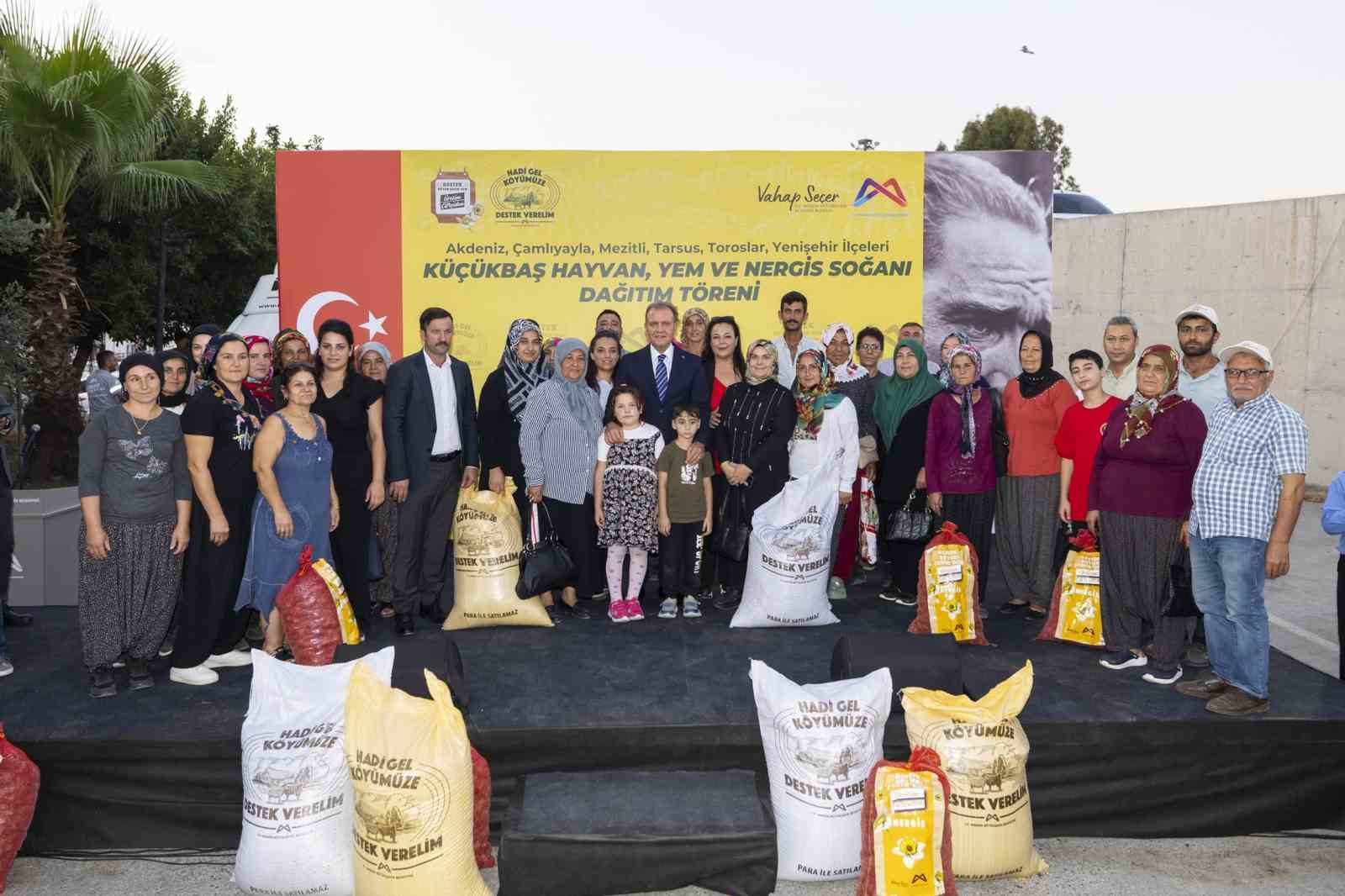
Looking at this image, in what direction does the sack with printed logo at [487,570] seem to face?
toward the camera

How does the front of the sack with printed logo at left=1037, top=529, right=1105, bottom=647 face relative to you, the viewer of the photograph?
facing the viewer

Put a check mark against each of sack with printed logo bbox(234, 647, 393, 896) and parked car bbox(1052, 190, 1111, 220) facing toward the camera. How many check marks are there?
1

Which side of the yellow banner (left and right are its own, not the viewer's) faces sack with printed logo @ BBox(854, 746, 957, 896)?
front

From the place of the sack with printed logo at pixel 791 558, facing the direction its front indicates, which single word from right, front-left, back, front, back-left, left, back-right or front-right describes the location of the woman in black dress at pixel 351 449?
right

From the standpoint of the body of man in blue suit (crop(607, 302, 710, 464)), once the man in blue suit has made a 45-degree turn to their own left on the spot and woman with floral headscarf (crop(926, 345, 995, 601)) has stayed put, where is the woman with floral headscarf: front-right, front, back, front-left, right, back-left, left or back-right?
front-left

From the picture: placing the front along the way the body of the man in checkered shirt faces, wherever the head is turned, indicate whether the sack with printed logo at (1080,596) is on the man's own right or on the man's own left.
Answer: on the man's own right

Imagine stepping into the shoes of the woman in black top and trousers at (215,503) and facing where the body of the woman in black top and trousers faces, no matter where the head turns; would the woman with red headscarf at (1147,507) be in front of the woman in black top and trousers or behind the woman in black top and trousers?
in front

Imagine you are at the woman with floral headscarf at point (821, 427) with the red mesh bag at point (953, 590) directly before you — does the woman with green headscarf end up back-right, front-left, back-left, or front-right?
front-left

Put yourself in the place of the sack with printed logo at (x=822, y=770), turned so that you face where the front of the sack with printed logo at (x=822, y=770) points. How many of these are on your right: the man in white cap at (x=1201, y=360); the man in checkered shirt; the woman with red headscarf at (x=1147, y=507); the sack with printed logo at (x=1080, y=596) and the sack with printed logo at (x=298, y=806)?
1

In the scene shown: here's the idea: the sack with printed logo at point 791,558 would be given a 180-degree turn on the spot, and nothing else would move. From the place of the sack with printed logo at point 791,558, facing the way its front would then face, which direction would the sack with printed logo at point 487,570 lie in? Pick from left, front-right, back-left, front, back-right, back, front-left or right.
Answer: left

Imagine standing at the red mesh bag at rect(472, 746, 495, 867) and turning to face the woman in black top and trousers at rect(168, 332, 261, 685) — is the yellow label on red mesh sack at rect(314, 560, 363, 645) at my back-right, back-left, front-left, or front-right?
front-right

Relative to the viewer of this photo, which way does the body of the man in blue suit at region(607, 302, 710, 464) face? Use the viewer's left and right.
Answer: facing the viewer

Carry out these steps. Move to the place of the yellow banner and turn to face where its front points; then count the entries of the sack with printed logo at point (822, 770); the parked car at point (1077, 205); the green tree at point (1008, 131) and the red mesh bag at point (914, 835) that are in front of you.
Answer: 2

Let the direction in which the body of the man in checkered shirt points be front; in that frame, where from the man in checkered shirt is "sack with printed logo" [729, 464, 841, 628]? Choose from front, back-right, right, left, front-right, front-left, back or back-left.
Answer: front-right

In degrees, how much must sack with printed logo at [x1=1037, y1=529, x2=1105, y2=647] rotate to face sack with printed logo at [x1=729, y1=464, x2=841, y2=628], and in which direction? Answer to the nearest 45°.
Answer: approximately 90° to its right
